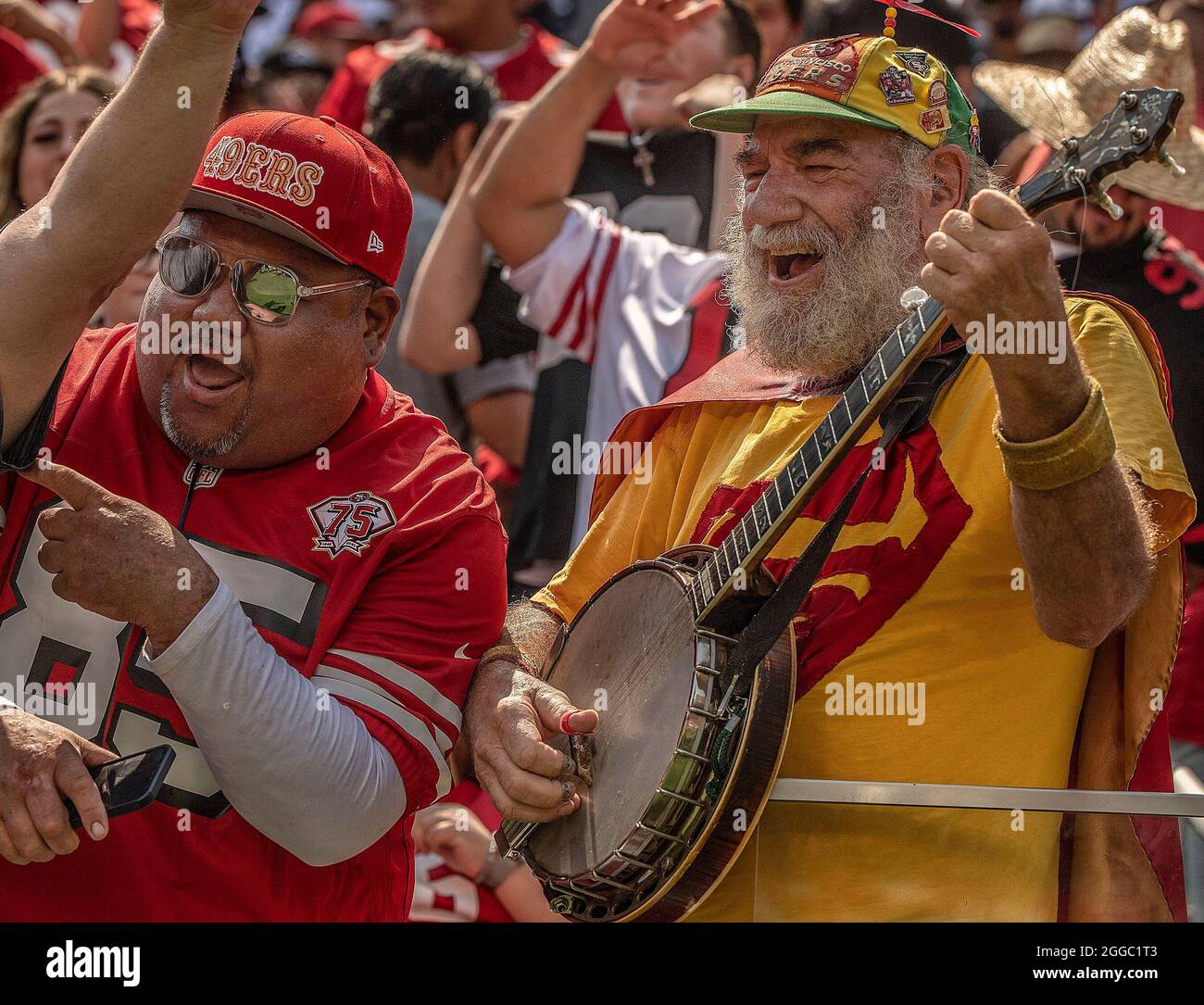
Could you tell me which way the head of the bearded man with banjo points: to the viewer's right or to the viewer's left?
to the viewer's left

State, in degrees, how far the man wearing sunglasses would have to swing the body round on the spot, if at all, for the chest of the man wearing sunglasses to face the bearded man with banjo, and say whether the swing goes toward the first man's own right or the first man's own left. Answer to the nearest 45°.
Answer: approximately 135° to the first man's own left

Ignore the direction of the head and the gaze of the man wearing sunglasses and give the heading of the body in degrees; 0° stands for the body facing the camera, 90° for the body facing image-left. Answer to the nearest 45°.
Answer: approximately 45°

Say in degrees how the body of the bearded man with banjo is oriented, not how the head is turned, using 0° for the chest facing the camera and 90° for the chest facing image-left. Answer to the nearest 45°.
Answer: approximately 45°
